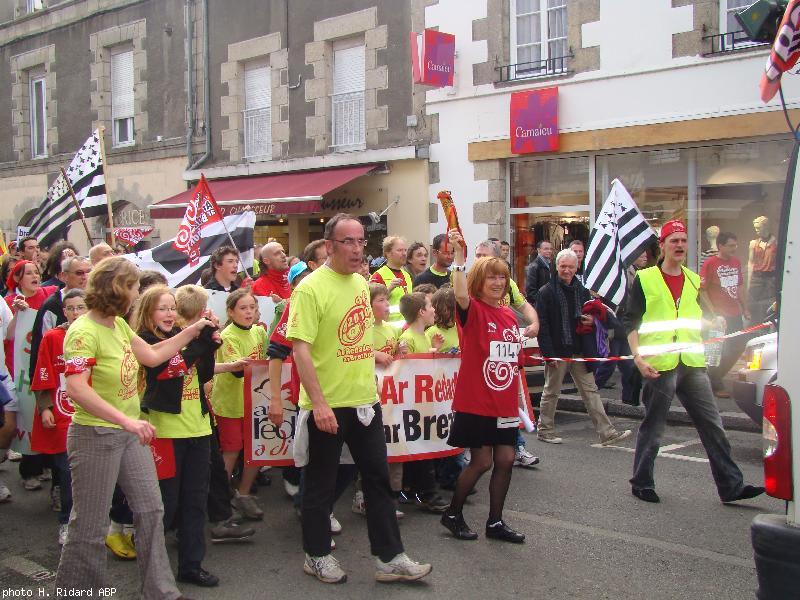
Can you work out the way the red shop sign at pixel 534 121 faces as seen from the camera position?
facing the viewer and to the left of the viewer

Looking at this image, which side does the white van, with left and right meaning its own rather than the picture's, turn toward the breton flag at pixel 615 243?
left

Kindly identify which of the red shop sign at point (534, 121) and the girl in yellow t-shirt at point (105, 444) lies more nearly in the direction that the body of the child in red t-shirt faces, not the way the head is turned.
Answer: the girl in yellow t-shirt

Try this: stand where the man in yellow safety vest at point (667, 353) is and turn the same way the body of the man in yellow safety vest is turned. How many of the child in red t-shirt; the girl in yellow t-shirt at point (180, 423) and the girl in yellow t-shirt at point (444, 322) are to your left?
0

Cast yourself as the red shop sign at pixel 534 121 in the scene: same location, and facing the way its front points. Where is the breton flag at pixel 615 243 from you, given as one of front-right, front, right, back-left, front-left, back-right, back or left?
front-left

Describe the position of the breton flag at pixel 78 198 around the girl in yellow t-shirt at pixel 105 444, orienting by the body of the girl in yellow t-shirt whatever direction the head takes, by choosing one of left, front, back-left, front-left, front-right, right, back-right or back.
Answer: back-left

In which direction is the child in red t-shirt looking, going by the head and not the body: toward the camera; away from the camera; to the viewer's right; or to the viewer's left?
toward the camera

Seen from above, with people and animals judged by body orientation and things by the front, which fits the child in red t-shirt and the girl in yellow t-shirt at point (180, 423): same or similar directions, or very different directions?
same or similar directions

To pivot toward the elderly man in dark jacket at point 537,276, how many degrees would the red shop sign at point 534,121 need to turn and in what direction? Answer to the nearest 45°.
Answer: approximately 45° to its left

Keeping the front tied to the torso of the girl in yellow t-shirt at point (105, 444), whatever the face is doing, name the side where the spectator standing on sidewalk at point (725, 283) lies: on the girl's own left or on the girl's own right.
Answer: on the girl's own left

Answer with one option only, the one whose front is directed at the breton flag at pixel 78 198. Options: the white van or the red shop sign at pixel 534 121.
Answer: the red shop sign

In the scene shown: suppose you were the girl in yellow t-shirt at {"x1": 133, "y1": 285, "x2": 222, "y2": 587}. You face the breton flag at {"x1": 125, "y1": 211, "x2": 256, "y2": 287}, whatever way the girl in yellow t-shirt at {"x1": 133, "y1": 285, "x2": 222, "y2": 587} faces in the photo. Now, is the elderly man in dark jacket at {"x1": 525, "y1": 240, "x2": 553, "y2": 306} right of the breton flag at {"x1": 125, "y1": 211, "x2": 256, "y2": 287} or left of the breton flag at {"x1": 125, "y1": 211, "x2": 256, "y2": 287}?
right

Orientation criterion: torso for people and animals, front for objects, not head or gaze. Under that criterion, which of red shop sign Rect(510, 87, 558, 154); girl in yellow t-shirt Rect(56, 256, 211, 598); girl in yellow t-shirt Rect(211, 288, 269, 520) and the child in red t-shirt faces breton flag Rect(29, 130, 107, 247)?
the red shop sign
